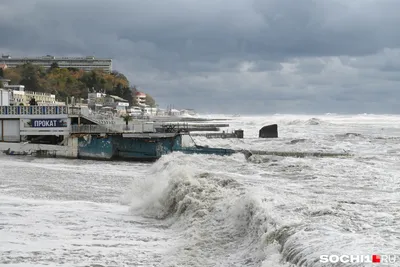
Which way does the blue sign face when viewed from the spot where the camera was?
facing the viewer
